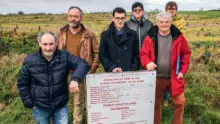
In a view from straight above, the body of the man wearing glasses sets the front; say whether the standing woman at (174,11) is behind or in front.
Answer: behind

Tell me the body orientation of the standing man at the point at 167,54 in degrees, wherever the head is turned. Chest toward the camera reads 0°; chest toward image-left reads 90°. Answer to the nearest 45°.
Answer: approximately 0°

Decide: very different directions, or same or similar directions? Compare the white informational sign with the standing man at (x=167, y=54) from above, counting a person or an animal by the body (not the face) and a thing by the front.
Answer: same or similar directions

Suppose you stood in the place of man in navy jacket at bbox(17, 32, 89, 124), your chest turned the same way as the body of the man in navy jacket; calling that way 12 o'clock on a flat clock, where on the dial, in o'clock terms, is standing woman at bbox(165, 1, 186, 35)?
The standing woman is roughly at 8 o'clock from the man in navy jacket.

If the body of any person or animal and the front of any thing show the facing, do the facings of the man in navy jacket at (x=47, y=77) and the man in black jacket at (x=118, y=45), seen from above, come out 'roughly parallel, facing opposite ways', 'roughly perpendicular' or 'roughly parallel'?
roughly parallel

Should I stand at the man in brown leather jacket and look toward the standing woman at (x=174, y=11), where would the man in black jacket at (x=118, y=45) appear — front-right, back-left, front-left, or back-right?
front-right

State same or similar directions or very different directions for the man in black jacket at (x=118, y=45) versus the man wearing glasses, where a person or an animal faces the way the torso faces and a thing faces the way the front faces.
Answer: same or similar directions

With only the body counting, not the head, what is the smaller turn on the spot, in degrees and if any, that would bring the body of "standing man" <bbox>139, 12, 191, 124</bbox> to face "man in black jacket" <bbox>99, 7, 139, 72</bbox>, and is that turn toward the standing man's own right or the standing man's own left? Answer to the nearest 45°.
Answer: approximately 90° to the standing man's own right

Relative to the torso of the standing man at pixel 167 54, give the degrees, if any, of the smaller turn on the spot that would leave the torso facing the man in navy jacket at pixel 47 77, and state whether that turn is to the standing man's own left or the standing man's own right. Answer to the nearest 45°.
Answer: approximately 45° to the standing man's own right

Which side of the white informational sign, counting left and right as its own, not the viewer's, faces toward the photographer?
front

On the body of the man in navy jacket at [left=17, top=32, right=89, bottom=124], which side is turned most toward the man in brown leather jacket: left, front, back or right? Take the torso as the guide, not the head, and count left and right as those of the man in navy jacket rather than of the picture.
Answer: back

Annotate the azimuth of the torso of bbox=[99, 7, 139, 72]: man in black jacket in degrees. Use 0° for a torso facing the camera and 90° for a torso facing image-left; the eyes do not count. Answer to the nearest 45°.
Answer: approximately 0°

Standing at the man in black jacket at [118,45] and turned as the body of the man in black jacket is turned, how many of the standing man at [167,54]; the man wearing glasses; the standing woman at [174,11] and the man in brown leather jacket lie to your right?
1
